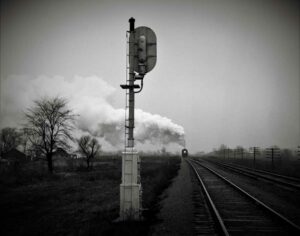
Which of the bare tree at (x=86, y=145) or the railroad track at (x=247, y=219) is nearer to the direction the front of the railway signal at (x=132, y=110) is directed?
the bare tree

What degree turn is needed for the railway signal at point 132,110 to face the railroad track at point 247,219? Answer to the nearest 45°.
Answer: approximately 90° to its right

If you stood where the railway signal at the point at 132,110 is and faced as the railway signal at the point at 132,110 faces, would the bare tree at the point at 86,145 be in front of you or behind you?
in front

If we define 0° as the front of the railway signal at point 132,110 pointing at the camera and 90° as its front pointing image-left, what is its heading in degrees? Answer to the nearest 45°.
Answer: approximately 180°
